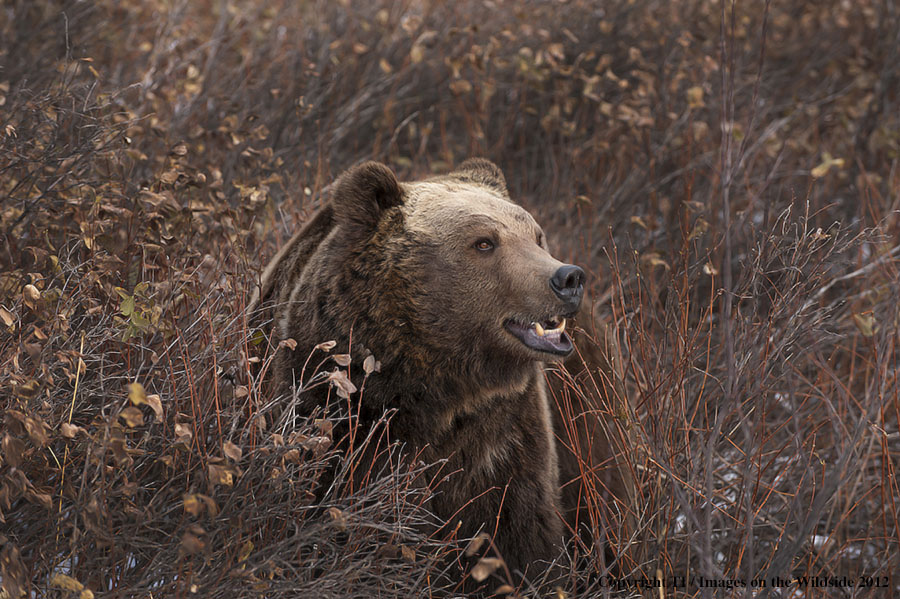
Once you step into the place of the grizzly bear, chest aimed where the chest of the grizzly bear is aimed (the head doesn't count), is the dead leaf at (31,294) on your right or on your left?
on your right

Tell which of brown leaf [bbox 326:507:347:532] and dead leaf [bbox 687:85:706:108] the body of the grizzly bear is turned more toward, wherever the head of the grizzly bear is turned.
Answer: the brown leaf

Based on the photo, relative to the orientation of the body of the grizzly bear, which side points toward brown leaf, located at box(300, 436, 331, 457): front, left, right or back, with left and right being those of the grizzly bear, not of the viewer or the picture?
right

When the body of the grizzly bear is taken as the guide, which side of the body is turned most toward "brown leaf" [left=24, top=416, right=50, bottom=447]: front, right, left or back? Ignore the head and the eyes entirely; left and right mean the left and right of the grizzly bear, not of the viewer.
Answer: right

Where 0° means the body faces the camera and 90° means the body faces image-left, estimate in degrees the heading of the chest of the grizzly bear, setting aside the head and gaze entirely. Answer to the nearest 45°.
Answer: approximately 315°

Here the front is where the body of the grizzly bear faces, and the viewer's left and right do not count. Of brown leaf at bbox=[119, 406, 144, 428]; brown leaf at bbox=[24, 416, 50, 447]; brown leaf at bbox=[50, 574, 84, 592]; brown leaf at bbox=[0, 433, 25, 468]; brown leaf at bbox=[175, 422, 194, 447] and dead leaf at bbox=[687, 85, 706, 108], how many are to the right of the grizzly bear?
5

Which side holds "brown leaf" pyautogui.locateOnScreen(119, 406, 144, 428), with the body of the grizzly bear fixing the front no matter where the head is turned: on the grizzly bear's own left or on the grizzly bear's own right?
on the grizzly bear's own right

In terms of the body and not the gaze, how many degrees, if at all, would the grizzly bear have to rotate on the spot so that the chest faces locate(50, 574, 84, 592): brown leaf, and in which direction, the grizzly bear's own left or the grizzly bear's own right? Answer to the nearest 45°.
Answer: approximately 90° to the grizzly bear's own right

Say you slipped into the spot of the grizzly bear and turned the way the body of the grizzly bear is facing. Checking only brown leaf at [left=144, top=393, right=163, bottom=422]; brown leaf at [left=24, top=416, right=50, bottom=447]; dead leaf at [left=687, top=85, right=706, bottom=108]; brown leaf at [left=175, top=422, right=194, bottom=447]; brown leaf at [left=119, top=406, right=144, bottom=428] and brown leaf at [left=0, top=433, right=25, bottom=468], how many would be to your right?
5

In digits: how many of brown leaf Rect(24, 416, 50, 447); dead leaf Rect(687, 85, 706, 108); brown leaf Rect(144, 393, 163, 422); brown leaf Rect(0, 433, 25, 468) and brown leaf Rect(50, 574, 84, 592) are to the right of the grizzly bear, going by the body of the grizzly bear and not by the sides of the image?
4
